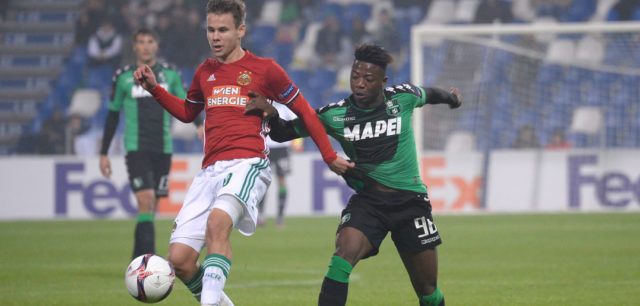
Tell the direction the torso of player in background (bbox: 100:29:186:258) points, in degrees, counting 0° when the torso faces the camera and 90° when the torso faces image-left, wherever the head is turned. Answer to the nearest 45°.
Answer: approximately 0°

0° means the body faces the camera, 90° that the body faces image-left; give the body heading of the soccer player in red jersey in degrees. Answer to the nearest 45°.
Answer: approximately 45°

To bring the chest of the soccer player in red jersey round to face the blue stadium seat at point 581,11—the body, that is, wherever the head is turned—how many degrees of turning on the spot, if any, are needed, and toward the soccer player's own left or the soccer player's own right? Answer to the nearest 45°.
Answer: approximately 180°

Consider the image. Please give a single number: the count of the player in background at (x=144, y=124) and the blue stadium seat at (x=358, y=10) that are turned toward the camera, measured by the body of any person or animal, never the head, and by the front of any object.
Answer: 2

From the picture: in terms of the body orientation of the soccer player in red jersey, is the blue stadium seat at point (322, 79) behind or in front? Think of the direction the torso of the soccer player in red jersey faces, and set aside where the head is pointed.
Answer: behind

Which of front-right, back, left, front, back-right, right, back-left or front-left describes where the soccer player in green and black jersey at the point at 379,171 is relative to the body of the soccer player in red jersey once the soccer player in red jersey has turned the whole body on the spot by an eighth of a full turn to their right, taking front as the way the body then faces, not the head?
back
